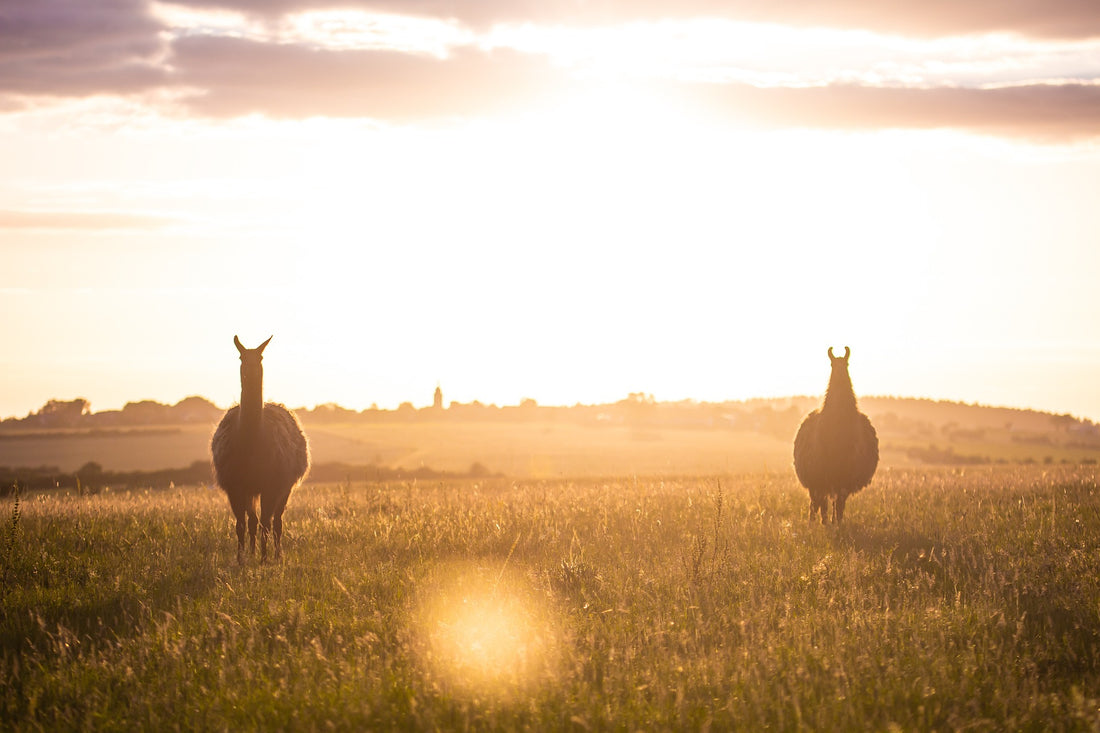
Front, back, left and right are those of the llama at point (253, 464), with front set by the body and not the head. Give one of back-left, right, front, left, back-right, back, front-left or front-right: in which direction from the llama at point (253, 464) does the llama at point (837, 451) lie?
left

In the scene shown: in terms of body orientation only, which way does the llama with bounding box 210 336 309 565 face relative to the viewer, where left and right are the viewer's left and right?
facing the viewer
